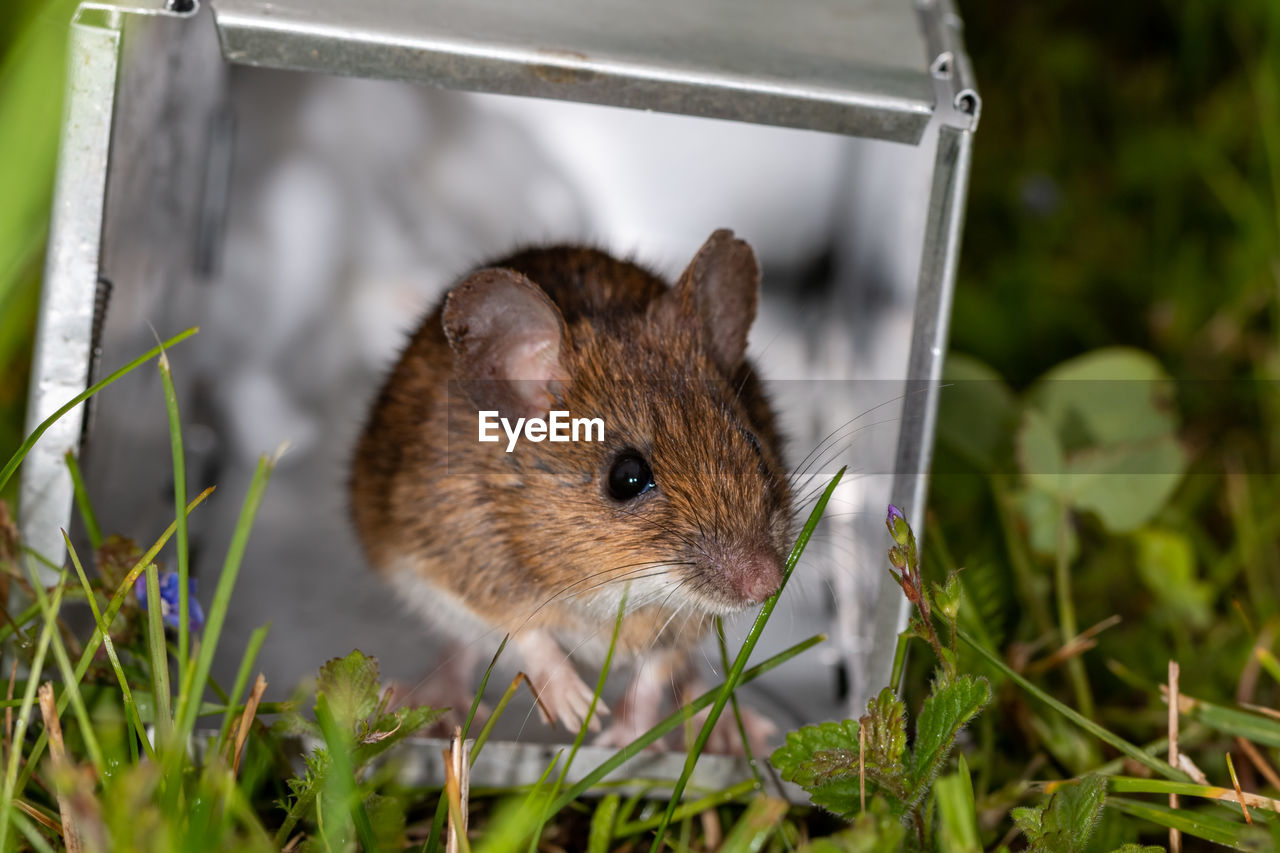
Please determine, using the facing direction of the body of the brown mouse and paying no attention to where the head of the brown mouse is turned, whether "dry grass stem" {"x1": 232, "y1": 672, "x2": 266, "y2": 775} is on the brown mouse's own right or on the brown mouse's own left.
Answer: on the brown mouse's own right

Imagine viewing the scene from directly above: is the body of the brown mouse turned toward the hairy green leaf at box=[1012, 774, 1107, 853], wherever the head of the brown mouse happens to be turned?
yes

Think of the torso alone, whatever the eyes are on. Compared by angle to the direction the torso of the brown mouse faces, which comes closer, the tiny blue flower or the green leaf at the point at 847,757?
the green leaf

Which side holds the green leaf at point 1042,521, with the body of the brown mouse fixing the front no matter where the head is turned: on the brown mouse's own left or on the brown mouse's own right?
on the brown mouse's own left

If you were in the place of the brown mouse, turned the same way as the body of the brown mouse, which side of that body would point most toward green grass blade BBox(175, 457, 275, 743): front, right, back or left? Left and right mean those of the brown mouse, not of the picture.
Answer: right

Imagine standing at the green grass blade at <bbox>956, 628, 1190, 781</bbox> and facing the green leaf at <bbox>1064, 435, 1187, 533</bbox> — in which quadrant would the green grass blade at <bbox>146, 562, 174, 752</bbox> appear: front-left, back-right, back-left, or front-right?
back-left

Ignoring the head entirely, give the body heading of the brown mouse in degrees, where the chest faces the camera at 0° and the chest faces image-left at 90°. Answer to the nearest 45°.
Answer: approximately 315°

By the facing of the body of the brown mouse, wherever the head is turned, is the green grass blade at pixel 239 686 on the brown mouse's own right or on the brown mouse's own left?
on the brown mouse's own right

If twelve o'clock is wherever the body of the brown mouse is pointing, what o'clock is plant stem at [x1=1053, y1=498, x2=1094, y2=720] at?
The plant stem is roughly at 10 o'clock from the brown mouse.

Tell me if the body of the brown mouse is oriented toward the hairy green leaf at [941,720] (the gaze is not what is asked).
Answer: yes

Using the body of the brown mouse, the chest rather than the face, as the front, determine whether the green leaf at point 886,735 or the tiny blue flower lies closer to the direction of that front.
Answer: the green leaf

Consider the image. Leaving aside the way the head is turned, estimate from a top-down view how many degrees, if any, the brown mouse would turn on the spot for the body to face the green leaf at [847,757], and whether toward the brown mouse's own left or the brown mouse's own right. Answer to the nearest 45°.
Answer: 0° — it already faces it

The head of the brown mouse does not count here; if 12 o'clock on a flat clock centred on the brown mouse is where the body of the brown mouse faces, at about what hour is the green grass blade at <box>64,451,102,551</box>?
The green grass blade is roughly at 4 o'clock from the brown mouse.

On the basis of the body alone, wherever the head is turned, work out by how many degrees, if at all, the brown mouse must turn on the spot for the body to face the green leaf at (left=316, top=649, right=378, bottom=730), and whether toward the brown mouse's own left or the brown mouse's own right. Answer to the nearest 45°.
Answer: approximately 90° to the brown mouse's own right
